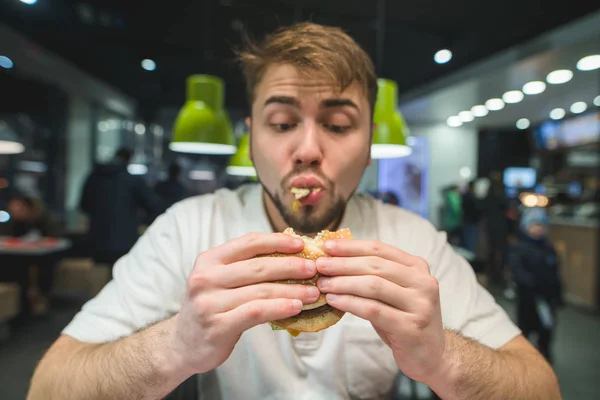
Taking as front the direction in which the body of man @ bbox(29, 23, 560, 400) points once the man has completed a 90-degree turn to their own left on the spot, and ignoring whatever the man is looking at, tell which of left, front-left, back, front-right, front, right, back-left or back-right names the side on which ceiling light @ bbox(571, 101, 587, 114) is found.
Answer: front-left

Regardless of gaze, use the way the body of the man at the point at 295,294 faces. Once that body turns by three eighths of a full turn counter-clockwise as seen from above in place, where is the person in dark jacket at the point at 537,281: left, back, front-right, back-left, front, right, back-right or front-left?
front

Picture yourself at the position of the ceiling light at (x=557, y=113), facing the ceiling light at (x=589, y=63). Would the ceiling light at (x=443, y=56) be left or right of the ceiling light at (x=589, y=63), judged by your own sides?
right

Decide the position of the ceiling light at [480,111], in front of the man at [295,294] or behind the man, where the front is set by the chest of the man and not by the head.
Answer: behind

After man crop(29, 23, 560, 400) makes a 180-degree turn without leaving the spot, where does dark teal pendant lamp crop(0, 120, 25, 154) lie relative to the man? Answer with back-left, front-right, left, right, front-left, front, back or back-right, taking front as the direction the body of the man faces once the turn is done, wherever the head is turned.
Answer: front-left

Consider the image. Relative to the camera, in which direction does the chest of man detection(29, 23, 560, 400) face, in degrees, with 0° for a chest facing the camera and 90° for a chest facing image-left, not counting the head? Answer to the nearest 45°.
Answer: approximately 0°

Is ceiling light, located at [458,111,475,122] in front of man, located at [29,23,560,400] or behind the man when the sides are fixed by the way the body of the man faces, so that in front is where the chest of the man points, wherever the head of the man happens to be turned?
behind

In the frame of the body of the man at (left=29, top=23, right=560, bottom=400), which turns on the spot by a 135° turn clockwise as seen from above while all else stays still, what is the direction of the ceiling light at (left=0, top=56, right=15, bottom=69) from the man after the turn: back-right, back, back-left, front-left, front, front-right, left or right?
front

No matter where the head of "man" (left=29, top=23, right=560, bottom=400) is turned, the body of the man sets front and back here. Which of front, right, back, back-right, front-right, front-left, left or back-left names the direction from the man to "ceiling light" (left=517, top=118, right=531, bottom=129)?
back-left

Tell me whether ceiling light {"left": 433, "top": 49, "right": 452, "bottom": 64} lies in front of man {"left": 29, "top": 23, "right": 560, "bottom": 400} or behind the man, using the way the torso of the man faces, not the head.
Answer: behind

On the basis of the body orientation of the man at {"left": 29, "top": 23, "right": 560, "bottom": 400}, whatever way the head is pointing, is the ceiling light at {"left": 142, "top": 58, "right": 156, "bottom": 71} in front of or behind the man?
behind

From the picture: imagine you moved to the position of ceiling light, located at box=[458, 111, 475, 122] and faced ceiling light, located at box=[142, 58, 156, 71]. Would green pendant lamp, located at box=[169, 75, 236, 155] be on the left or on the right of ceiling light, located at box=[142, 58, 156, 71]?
left
